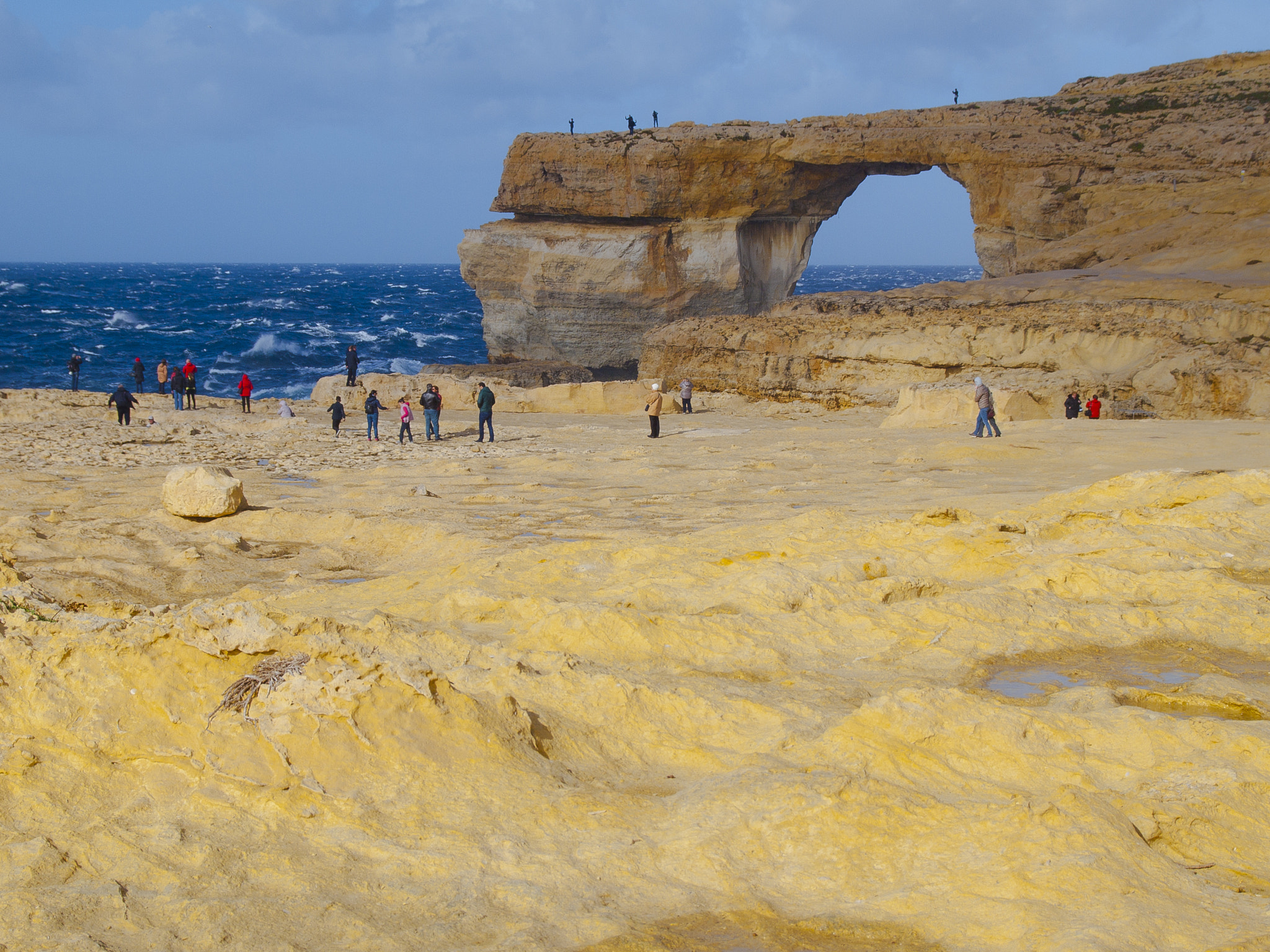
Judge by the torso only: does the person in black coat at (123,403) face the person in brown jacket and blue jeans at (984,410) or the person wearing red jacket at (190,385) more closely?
the person wearing red jacket

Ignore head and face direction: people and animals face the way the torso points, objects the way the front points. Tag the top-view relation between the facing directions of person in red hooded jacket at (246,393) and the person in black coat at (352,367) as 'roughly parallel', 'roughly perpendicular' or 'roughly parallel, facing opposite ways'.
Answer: roughly parallel

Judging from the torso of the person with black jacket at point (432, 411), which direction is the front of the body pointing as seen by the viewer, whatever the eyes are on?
away from the camera

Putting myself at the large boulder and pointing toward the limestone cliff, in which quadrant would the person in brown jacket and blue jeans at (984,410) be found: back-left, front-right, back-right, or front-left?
front-right

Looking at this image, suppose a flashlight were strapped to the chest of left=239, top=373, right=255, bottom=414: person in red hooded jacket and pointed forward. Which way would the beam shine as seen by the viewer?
away from the camera

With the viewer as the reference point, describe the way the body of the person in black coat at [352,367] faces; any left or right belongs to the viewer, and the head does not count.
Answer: facing away from the viewer

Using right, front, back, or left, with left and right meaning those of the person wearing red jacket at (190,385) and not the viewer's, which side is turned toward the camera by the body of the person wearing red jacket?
back

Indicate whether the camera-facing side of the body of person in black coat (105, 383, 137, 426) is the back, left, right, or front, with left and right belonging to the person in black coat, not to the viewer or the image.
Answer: back

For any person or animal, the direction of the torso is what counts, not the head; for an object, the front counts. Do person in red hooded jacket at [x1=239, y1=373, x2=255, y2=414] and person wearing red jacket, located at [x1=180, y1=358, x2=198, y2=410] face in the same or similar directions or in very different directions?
same or similar directions

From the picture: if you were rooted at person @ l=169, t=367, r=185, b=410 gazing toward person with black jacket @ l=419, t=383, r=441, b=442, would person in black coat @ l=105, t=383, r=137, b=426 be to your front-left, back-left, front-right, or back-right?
front-right

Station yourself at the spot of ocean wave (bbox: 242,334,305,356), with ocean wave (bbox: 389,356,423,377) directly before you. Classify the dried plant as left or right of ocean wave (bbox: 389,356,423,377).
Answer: right

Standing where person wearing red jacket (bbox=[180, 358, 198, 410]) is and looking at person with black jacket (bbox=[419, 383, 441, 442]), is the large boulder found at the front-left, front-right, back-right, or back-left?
front-right

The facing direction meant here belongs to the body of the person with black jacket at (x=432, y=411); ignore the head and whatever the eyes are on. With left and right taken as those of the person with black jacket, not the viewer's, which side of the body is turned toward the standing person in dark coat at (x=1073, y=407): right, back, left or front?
right

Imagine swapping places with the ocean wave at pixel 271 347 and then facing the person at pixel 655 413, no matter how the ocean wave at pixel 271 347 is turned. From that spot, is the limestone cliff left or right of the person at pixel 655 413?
left

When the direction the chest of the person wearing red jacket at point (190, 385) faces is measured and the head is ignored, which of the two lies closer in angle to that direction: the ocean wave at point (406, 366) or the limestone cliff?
the ocean wave
